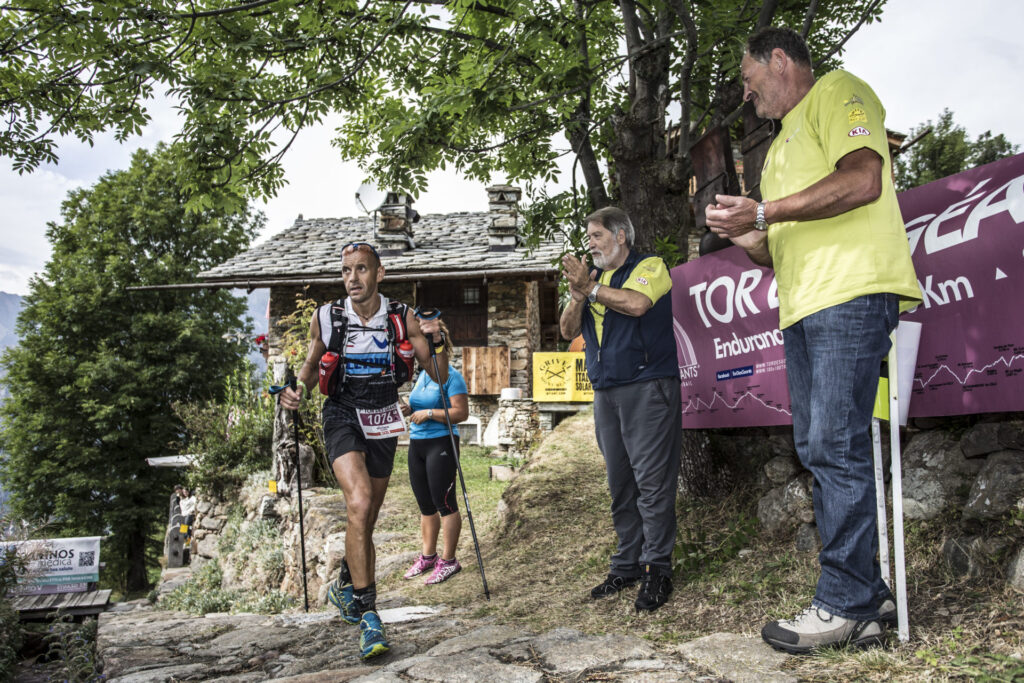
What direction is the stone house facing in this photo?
toward the camera

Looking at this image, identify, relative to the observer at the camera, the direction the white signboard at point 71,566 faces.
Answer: facing the viewer

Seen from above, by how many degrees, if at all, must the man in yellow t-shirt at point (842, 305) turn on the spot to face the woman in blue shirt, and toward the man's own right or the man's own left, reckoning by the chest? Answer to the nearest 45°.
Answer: approximately 45° to the man's own right

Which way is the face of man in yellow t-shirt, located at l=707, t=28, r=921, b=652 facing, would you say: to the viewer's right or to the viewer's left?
to the viewer's left

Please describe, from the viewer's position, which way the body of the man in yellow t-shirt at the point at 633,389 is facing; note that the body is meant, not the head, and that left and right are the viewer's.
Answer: facing the viewer and to the left of the viewer

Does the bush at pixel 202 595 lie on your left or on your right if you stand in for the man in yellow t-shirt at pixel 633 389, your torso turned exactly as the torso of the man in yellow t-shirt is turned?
on your right

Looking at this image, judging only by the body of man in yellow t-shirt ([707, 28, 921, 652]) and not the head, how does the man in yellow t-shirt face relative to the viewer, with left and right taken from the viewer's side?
facing to the left of the viewer

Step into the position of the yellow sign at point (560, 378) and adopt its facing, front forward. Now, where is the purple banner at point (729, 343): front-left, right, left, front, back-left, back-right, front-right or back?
front

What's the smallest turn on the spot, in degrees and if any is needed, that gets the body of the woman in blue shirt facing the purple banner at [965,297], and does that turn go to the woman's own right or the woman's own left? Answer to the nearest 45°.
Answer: approximately 90° to the woman's own left

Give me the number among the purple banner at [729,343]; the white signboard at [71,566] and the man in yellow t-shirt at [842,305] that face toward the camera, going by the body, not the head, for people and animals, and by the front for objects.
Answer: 2

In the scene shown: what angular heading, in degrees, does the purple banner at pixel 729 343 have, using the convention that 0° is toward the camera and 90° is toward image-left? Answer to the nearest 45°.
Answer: approximately 0°

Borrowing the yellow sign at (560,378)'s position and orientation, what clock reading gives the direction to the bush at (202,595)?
The bush is roughly at 2 o'clock from the yellow sign.

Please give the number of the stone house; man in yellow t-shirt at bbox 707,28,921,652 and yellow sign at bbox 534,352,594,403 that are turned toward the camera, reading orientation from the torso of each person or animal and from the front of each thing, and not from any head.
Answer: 2

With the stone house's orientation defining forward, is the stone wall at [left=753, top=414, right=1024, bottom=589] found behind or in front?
in front
